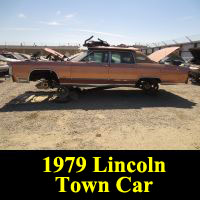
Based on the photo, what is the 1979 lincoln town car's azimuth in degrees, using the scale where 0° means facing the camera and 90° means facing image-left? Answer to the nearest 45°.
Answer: approximately 90°

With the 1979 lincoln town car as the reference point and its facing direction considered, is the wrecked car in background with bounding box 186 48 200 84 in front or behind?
behind
